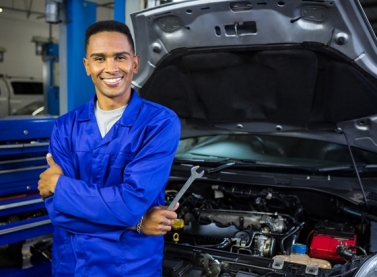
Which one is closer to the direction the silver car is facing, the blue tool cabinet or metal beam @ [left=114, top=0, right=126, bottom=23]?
the blue tool cabinet

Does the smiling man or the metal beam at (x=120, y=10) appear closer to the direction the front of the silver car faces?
the smiling man

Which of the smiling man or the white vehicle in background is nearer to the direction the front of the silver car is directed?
the smiling man

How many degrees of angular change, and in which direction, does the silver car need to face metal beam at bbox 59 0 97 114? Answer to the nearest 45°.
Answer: approximately 135° to its right

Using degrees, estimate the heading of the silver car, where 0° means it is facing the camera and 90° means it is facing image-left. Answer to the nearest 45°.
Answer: approximately 0°

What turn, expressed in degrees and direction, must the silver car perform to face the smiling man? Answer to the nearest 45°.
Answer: approximately 45° to its right

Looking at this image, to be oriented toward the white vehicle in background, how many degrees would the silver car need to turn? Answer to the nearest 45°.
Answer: approximately 135° to its right

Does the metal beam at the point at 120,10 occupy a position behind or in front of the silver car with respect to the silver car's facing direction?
behind

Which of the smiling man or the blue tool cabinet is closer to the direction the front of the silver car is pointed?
the smiling man

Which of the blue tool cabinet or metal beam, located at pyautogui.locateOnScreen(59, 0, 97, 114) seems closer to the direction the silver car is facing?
the blue tool cabinet

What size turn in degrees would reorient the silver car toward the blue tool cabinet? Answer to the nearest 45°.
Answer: approximately 90° to its right
